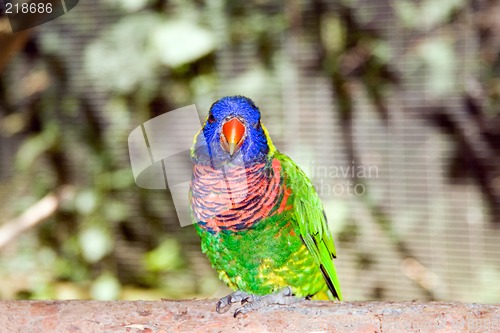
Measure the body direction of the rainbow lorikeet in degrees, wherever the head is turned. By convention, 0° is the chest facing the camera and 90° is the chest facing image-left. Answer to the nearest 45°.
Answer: approximately 45°
